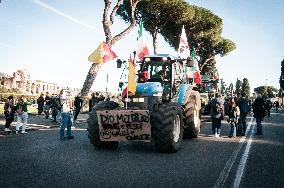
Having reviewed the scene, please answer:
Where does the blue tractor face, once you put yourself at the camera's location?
facing the viewer and to the left of the viewer

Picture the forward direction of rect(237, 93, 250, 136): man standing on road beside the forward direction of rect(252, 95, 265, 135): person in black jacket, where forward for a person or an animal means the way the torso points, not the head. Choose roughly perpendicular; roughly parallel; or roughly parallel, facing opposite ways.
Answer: roughly parallel

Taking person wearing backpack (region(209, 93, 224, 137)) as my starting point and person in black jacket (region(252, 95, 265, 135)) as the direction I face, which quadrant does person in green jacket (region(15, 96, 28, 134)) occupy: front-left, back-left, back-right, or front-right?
back-left

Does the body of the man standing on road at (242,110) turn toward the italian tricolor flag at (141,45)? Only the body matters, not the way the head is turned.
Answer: no
